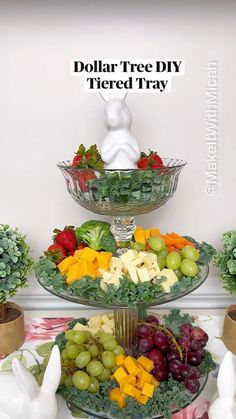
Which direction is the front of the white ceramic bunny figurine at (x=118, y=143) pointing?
toward the camera

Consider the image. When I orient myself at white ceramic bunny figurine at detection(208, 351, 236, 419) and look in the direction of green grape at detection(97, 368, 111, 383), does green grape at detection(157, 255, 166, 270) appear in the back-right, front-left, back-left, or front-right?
front-right
